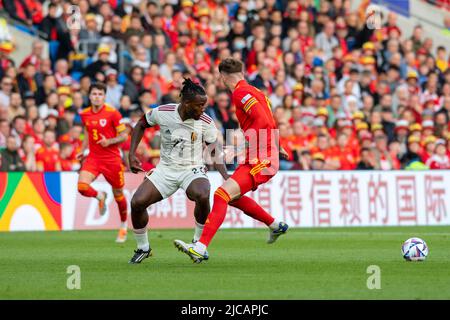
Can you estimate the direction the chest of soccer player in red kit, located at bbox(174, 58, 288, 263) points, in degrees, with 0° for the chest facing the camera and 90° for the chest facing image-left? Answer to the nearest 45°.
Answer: approximately 90°

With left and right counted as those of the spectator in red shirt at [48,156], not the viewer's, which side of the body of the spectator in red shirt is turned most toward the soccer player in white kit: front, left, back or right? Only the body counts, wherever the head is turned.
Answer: front

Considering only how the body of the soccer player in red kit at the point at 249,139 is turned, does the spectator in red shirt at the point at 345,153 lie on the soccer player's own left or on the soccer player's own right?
on the soccer player's own right

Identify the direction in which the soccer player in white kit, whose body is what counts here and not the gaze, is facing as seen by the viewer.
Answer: toward the camera

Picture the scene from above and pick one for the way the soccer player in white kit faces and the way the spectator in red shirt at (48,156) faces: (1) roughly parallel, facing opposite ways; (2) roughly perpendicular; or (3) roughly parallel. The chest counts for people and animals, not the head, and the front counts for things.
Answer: roughly parallel

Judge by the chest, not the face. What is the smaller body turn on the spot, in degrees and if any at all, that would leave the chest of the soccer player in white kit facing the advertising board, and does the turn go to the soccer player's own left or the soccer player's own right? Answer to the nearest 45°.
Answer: approximately 180°

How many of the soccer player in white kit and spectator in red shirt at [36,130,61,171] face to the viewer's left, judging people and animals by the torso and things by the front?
0

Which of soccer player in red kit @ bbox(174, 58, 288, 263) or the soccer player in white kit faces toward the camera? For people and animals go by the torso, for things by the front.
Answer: the soccer player in white kit

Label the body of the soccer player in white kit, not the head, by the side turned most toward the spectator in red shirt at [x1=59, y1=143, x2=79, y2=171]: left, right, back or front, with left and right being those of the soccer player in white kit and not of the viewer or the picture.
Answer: back

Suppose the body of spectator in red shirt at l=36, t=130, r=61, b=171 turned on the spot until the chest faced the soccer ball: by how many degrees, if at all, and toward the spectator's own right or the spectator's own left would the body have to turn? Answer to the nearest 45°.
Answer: approximately 45° to the spectator's own left

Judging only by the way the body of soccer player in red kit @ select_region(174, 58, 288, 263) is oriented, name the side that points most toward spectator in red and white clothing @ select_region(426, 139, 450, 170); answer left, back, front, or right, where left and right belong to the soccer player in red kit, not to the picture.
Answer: right

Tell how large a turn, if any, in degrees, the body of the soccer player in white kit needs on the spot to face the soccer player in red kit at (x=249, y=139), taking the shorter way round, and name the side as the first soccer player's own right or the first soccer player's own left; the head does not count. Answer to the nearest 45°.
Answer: approximately 90° to the first soccer player's own left

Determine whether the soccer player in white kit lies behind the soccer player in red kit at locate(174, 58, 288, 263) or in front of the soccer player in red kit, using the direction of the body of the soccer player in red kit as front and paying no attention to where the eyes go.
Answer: in front

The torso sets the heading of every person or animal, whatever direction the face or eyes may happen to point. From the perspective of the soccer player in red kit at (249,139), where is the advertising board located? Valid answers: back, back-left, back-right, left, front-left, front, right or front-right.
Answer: right

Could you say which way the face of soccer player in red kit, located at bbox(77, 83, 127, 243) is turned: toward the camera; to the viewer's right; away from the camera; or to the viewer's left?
toward the camera

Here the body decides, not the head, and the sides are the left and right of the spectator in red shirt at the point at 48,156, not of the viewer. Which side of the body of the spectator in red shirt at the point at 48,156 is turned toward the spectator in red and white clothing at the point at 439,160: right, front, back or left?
left
